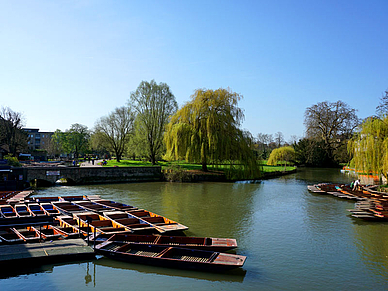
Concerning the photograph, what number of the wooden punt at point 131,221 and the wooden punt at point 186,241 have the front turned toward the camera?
0

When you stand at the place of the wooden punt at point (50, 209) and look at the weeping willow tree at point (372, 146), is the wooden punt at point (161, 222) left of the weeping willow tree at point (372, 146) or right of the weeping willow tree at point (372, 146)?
right
